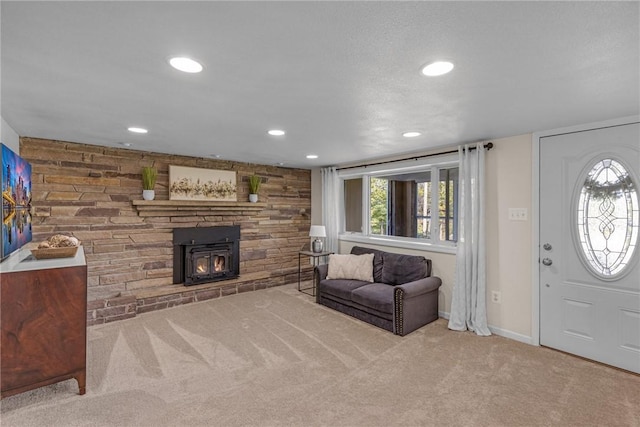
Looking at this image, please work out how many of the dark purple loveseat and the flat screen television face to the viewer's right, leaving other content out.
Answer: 1

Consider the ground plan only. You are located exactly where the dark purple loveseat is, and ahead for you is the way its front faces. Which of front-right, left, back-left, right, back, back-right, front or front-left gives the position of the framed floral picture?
front-right

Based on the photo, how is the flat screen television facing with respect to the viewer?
to the viewer's right

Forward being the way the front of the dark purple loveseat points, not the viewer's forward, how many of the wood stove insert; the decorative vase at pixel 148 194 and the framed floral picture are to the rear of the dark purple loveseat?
0

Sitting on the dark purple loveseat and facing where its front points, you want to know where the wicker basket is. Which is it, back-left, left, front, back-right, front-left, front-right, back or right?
front

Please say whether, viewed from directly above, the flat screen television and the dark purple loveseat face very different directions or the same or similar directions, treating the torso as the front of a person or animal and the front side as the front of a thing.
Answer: very different directions

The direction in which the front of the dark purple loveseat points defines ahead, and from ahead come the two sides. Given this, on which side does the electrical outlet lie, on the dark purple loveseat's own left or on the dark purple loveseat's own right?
on the dark purple loveseat's own left

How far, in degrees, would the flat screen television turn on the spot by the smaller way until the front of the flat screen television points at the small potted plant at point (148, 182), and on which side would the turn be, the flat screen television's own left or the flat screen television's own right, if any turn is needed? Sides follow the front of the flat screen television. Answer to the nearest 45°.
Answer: approximately 45° to the flat screen television's own left

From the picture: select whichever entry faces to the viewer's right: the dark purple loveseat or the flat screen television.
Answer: the flat screen television

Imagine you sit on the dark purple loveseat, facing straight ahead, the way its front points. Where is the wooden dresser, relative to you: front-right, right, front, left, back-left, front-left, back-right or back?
front

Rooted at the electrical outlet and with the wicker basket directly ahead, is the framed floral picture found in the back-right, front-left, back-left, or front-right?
front-right

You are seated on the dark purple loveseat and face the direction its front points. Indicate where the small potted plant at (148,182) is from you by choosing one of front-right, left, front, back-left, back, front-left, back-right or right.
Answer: front-right

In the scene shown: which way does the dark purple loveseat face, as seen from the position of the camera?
facing the viewer and to the left of the viewer
